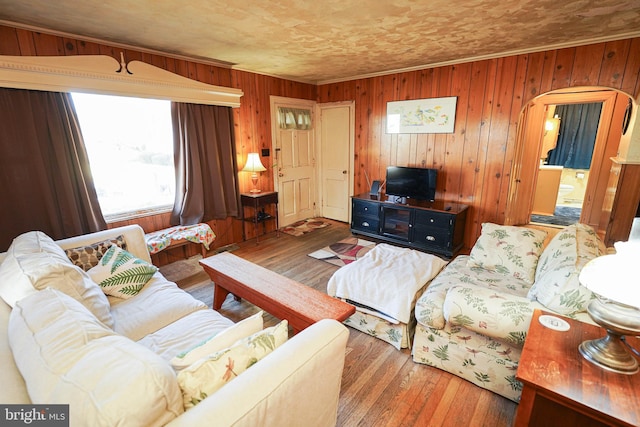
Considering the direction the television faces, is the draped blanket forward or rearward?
forward

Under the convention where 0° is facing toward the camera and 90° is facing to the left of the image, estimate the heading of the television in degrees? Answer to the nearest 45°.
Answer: approximately 45°

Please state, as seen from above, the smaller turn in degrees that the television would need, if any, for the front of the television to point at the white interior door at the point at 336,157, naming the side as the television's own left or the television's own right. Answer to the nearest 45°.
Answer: approximately 90° to the television's own right

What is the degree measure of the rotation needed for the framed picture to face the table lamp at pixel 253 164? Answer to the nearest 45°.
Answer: approximately 45° to its right

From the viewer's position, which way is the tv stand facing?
facing the viewer and to the left of the viewer

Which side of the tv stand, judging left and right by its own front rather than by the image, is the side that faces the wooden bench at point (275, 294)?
front

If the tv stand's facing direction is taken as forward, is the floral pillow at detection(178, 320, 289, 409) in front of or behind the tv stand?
in front

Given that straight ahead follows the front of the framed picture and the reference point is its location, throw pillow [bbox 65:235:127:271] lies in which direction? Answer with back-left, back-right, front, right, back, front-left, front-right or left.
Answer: front

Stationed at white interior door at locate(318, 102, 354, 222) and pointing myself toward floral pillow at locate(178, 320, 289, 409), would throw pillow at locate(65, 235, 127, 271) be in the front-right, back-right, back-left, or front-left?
front-right

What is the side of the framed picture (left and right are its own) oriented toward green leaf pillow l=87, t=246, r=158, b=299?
front

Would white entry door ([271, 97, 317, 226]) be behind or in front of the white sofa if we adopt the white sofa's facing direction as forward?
in front

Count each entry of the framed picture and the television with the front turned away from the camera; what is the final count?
0

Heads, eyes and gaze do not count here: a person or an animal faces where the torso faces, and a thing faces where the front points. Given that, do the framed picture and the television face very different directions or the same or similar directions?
same or similar directions

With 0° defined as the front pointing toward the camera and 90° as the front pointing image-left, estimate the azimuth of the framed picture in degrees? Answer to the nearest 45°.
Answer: approximately 45°

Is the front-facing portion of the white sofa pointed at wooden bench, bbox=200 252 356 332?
yes

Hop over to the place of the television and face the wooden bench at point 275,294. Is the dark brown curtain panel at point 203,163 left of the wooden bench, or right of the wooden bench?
right
